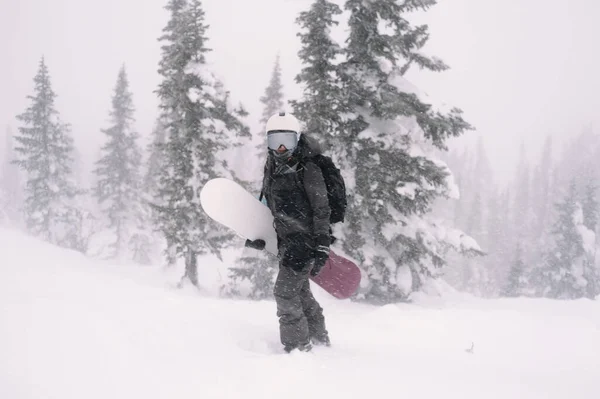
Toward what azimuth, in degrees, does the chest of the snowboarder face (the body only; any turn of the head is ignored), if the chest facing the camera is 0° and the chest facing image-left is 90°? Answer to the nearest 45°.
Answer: approximately 45°

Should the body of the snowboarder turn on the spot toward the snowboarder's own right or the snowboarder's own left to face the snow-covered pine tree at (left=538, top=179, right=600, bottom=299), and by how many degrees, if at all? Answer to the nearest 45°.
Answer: approximately 180°

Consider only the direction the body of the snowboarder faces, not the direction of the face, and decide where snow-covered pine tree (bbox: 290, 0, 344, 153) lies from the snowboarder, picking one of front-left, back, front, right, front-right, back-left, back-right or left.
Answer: back-right

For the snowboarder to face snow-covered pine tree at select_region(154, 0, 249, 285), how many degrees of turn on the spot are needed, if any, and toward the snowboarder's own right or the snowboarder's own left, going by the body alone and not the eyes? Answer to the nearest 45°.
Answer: approximately 135° to the snowboarder's own right

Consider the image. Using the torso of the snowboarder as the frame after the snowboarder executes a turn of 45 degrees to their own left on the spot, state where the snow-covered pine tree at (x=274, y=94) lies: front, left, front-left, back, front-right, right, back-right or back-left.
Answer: back

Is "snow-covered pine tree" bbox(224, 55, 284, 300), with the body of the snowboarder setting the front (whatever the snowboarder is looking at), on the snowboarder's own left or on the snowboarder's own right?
on the snowboarder's own right
